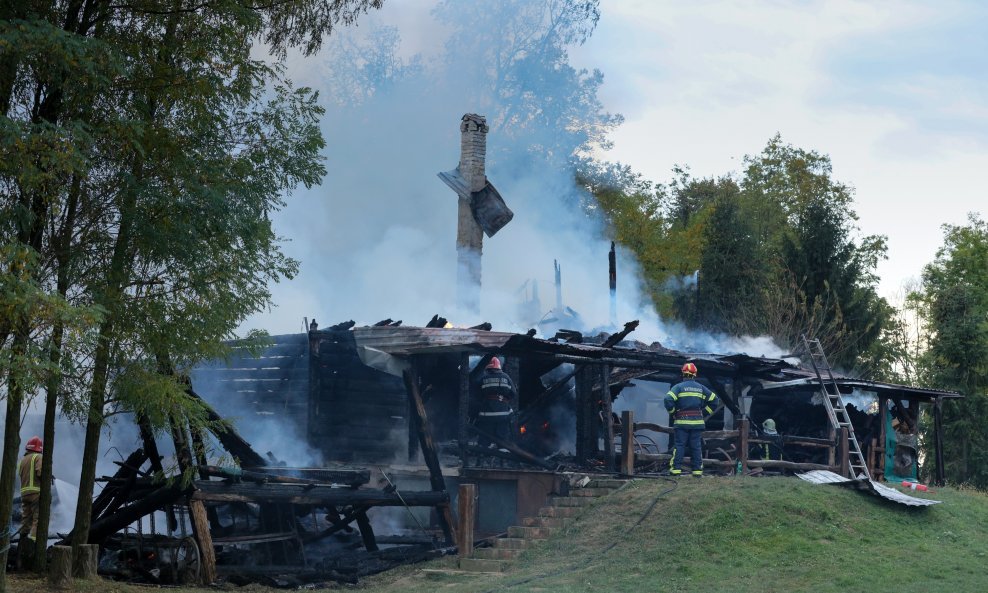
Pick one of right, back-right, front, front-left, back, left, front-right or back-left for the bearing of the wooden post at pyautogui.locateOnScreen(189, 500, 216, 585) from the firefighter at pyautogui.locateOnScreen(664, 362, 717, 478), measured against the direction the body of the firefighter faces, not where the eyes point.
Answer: back-left

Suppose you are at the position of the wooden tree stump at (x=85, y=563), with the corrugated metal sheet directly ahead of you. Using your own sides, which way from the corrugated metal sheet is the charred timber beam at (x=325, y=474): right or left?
left

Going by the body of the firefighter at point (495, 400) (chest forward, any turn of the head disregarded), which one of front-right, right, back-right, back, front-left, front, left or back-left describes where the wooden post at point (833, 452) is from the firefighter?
right

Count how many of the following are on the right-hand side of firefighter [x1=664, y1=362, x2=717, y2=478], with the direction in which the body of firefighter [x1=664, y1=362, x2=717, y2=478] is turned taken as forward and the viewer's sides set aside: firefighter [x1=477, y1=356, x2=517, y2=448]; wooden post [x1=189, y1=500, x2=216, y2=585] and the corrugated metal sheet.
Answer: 1

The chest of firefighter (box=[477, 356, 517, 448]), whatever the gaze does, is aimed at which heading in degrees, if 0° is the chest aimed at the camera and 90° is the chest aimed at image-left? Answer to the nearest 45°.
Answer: approximately 180°

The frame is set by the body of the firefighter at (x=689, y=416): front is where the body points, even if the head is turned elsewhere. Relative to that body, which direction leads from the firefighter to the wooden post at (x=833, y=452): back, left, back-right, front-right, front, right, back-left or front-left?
front-right

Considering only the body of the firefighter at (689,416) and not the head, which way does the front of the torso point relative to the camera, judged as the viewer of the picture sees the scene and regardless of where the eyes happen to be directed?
away from the camera

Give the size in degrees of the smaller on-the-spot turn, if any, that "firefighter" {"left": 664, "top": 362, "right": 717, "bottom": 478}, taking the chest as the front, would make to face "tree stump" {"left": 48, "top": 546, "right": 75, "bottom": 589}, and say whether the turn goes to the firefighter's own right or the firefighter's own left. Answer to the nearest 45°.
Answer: approximately 135° to the firefighter's own left

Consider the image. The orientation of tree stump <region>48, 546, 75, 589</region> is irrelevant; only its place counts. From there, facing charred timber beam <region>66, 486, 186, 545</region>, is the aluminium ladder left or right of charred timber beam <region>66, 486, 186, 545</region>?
right

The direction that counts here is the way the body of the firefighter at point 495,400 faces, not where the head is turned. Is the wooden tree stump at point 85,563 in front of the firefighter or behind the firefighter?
behind

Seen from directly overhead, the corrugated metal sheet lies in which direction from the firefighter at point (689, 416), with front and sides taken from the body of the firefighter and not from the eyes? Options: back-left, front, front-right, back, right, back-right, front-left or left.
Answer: right
